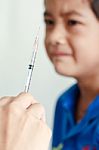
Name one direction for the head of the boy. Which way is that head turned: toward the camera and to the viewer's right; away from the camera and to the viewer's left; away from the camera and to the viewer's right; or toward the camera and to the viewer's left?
toward the camera and to the viewer's left

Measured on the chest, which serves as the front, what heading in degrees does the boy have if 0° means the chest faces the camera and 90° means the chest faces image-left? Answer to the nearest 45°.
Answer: approximately 45°
